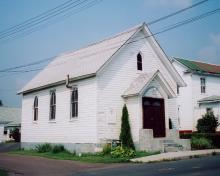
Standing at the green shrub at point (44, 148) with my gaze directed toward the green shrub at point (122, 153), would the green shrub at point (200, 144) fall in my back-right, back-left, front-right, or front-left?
front-left

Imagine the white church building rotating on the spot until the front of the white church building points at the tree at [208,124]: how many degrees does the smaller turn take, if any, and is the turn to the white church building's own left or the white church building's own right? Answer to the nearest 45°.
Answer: approximately 90° to the white church building's own left

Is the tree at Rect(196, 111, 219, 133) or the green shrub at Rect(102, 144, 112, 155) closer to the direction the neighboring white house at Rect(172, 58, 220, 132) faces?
the tree

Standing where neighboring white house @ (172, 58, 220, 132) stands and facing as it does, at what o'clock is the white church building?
The white church building is roughly at 2 o'clock from the neighboring white house.

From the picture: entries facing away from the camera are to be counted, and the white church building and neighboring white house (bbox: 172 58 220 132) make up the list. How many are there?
0

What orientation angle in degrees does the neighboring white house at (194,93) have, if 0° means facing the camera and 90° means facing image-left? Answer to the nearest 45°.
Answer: approximately 315°

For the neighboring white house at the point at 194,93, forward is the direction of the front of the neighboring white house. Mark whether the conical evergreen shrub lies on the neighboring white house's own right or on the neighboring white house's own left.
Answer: on the neighboring white house's own right

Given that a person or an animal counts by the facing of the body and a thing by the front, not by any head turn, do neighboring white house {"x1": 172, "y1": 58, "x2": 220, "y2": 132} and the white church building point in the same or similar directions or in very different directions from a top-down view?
same or similar directions

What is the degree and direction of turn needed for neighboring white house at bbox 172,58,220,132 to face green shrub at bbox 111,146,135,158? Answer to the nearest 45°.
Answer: approximately 45° to its right

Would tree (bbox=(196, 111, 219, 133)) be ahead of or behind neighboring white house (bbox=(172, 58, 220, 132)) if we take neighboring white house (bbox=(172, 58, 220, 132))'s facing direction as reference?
ahead

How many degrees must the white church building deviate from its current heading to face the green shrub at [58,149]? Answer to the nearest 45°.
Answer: approximately 135° to its right

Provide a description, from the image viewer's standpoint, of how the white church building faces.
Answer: facing the viewer and to the right of the viewer

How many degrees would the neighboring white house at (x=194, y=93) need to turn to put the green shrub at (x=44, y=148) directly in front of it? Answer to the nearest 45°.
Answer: approximately 90° to its right

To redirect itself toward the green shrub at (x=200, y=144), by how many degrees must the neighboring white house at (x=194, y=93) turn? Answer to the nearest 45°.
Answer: approximately 45° to its right

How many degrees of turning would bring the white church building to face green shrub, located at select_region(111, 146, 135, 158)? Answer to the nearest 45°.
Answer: approximately 45° to its right
